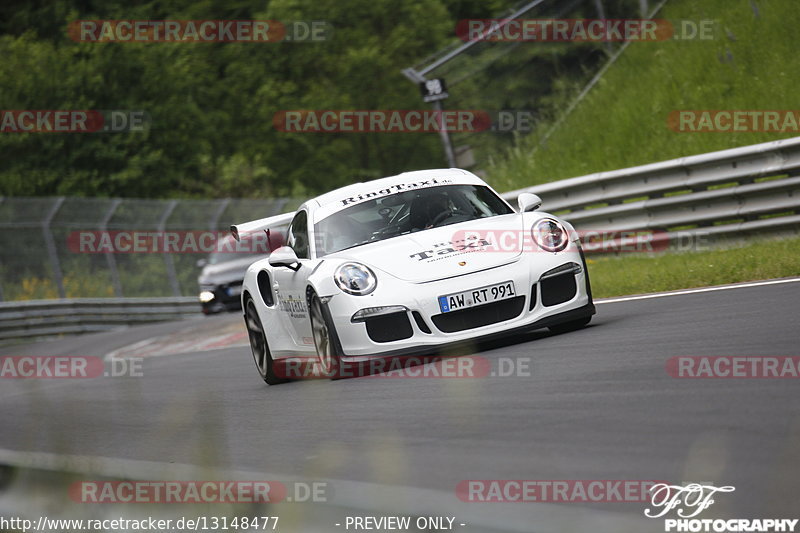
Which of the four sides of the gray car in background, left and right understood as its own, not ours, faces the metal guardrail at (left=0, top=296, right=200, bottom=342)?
right

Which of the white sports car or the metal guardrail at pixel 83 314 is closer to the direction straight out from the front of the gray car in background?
the white sports car

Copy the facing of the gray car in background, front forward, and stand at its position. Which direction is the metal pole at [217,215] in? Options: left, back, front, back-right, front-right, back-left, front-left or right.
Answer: back

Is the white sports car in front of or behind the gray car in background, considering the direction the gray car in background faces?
in front

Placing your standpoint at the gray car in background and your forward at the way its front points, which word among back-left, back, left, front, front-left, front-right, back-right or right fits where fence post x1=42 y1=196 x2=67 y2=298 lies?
back-right

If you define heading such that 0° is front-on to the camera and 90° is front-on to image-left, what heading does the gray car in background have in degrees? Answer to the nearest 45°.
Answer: approximately 0°

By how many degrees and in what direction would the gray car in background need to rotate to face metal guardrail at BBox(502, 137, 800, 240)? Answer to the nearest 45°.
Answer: approximately 45° to its left

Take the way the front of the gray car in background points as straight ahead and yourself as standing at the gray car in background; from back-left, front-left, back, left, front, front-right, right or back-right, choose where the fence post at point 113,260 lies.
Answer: back-right
